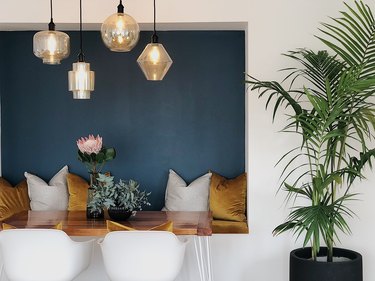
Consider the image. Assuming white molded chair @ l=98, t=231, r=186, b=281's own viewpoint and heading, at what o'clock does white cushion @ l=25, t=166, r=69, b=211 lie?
The white cushion is roughly at 11 o'clock from the white molded chair.

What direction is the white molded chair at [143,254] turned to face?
away from the camera

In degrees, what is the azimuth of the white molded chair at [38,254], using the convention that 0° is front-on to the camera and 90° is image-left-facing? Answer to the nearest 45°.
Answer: approximately 225°

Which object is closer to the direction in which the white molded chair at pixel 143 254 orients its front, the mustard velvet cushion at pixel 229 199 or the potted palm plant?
the mustard velvet cushion

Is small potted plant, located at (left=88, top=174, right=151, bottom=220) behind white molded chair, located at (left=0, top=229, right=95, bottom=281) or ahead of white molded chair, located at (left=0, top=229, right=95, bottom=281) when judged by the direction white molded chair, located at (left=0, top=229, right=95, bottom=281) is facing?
ahead

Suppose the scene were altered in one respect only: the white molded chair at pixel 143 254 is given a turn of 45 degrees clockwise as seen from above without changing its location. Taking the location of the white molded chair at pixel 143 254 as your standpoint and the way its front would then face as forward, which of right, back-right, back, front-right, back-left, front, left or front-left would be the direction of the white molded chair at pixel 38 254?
back-left

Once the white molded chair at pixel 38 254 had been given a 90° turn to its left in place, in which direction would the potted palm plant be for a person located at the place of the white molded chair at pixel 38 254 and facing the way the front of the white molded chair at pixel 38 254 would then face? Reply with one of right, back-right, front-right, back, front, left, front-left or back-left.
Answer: back-right

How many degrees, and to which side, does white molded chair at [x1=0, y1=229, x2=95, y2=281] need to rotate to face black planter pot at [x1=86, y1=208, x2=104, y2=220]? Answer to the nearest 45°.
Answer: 0° — it already faces it
